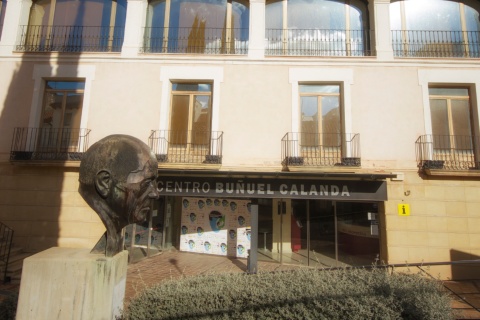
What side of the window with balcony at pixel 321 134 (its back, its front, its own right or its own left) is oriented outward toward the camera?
front

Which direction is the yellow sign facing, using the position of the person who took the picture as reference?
facing the viewer

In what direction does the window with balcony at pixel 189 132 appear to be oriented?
toward the camera

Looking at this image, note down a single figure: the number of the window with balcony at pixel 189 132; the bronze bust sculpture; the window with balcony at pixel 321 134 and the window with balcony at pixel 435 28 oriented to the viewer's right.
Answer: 1

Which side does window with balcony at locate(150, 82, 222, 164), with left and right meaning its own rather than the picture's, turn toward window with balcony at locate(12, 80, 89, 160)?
right

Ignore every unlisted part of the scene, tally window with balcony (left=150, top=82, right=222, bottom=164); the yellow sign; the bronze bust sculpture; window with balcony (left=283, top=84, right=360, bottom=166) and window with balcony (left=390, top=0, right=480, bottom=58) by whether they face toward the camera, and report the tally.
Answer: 4

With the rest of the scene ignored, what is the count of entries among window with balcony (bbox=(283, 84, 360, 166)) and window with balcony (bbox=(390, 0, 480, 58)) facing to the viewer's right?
0

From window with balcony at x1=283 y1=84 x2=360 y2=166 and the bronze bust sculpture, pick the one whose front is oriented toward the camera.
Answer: the window with balcony

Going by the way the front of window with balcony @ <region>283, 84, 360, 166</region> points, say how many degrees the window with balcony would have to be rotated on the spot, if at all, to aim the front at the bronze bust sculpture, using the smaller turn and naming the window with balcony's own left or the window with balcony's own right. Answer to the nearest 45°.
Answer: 0° — it already faces it

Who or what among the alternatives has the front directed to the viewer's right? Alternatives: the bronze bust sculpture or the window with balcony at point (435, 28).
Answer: the bronze bust sculpture

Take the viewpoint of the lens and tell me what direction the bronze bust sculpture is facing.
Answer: facing to the right of the viewer

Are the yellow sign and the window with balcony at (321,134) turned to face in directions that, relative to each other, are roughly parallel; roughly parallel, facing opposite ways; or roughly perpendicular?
roughly parallel
